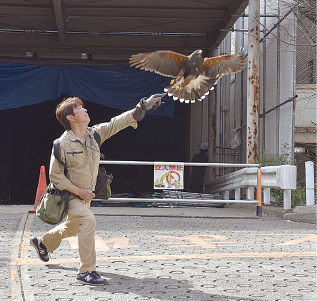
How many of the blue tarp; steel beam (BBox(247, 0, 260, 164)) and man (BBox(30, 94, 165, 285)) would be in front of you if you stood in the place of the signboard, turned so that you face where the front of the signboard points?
1

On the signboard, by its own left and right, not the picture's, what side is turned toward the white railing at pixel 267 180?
left

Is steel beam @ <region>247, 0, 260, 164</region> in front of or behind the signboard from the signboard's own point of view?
behind

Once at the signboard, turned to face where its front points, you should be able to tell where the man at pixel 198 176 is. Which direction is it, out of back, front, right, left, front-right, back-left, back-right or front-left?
back

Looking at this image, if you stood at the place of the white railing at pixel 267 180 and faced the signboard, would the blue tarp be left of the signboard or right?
right

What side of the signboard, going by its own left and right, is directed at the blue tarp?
back

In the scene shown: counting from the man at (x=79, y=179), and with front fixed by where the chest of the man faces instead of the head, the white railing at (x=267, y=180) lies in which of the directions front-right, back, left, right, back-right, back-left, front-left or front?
left

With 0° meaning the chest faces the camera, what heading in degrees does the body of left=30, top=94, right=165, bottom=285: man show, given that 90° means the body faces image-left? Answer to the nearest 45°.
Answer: approximately 315°
